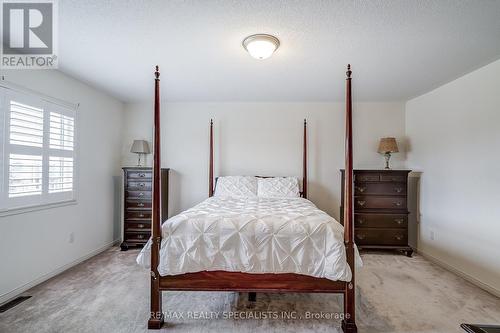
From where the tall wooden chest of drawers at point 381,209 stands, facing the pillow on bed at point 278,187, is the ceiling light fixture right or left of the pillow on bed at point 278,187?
left

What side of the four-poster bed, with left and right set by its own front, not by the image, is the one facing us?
front

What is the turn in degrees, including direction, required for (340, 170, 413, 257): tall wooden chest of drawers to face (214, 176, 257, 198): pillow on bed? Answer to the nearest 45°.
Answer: approximately 45° to its right

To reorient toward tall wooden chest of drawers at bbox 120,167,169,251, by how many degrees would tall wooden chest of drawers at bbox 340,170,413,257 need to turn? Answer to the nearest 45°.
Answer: approximately 45° to its right

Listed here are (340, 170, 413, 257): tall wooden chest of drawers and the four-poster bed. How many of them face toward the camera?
2

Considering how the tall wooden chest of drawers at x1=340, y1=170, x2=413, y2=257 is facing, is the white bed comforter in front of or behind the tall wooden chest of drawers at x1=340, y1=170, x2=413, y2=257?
in front

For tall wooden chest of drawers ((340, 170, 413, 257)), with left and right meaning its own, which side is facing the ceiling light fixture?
front
